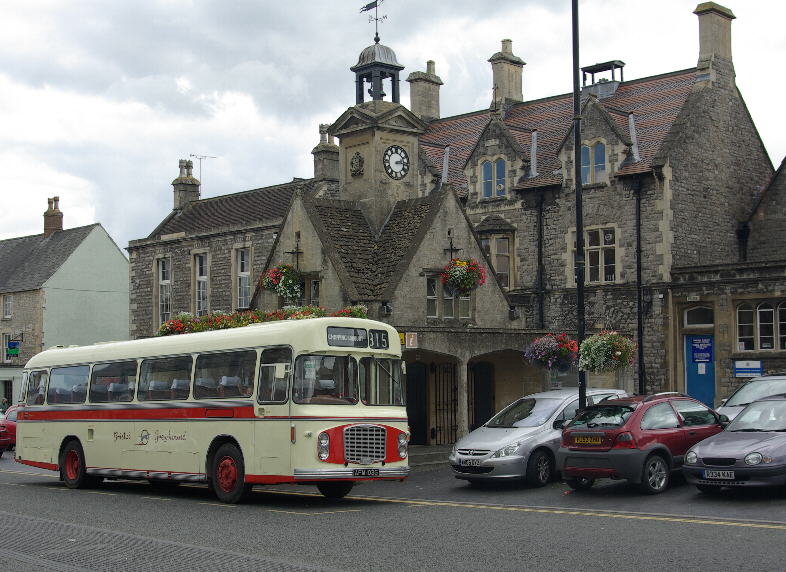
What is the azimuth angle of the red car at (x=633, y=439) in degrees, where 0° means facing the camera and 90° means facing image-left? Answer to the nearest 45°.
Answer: approximately 225°

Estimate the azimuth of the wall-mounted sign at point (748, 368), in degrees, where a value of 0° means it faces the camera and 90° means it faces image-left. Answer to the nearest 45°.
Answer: approximately 0°

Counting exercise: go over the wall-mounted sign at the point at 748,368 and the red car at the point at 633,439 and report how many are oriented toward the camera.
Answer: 1

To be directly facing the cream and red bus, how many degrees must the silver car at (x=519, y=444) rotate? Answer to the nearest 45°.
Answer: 0° — it already faces it

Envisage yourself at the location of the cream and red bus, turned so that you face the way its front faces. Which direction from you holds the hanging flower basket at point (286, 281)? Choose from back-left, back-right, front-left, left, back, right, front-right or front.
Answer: back-left

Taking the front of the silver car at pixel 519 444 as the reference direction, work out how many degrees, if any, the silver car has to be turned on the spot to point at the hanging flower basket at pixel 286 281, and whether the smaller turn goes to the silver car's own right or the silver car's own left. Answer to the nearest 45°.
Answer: approximately 90° to the silver car's own right

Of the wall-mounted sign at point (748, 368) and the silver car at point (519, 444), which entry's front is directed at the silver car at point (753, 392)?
the wall-mounted sign

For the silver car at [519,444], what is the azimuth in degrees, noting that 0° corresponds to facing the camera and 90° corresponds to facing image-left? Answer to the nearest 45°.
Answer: approximately 45°

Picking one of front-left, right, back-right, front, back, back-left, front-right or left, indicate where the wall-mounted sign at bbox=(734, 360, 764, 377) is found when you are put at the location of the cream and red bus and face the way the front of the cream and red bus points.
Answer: left

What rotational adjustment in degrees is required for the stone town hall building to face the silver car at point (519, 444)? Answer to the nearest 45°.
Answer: approximately 45° to its left
